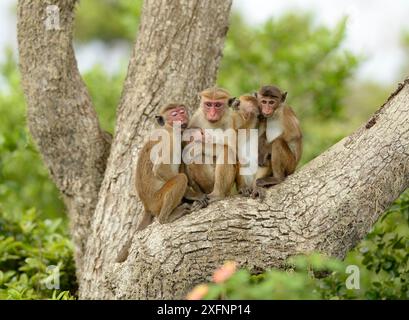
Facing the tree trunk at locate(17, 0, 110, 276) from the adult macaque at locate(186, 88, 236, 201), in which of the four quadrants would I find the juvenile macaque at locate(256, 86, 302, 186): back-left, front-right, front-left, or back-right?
back-right

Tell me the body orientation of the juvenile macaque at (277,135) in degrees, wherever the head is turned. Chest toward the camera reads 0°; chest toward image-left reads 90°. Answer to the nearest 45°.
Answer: approximately 45°

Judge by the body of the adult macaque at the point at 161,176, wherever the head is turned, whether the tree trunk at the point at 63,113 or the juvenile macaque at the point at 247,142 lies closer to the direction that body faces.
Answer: the juvenile macaque

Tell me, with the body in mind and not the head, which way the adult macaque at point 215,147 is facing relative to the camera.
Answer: toward the camera

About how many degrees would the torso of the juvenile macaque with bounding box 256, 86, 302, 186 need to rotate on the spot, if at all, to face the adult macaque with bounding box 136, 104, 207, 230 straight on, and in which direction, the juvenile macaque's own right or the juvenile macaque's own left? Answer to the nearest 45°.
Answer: approximately 45° to the juvenile macaque's own right

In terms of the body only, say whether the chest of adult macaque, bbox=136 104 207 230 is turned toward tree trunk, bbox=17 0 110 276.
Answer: no

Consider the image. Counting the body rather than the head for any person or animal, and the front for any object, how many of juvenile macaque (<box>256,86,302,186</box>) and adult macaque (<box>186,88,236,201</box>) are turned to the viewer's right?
0
